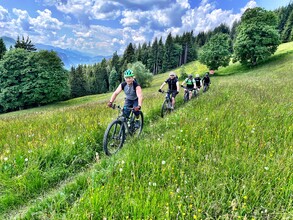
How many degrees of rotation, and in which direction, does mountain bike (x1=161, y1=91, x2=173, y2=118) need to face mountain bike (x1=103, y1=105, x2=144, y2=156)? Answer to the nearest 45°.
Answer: approximately 45° to its left

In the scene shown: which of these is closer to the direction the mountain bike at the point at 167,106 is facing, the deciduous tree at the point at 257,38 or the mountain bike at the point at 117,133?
the mountain bike

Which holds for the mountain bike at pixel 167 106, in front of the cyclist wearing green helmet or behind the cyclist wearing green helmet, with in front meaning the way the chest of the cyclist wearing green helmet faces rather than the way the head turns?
behind

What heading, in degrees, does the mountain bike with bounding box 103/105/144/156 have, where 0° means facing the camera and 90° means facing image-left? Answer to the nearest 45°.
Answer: approximately 45°

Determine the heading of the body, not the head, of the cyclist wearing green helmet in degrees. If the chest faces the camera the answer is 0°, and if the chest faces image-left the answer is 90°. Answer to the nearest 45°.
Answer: approximately 45°

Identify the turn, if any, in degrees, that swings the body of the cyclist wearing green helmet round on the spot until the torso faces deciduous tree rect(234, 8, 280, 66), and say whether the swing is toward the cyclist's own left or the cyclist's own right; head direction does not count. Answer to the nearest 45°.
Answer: approximately 180°

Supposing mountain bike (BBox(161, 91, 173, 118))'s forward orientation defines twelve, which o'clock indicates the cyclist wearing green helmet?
The cyclist wearing green helmet is roughly at 11 o'clock from the mountain bike.
